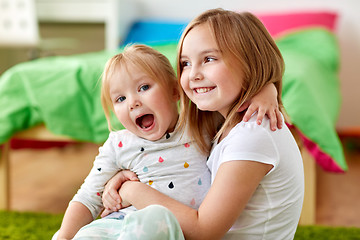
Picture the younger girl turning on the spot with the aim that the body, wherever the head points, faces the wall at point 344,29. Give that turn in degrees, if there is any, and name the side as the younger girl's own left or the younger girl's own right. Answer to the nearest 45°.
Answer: approximately 180°

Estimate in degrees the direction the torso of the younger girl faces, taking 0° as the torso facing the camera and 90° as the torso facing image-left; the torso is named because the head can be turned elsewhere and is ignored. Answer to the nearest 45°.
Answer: approximately 45°

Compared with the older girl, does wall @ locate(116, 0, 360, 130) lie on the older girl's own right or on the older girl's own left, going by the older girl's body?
on the older girl's own right
